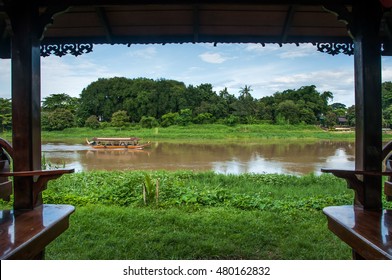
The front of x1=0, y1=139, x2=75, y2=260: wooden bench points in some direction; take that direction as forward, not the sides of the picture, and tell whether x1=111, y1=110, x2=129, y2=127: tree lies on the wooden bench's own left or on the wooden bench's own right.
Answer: on the wooden bench's own left

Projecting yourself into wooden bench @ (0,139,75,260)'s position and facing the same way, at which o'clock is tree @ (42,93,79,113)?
The tree is roughly at 9 o'clock from the wooden bench.

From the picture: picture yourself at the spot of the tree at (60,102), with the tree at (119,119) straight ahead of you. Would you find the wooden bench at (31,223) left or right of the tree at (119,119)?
right

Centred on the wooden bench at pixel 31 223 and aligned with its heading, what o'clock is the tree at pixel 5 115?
The tree is roughly at 9 o'clock from the wooden bench.

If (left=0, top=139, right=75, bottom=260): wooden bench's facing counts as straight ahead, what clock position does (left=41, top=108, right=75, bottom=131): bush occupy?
The bush is roughly at 9 o'clock from the wooden bench.

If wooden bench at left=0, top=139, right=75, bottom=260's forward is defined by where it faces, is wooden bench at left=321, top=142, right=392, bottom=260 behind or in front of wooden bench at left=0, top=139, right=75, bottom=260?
in front

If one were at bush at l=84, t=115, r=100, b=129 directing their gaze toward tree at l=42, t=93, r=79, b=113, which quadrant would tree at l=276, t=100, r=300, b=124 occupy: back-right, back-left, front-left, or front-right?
back-right

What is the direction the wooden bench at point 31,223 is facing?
to the viewer's right

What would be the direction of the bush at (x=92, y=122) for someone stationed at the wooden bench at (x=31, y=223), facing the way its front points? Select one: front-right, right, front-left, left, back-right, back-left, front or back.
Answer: left
